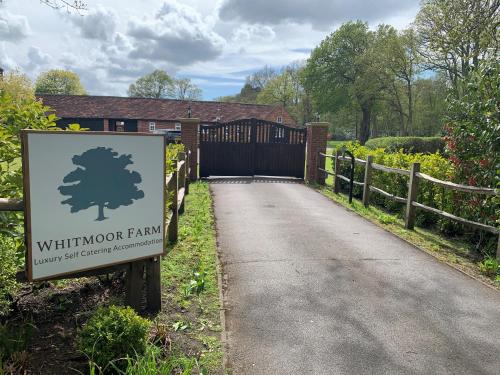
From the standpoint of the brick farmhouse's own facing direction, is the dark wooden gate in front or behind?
in front

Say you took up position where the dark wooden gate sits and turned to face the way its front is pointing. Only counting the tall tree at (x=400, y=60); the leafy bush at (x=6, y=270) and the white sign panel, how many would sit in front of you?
2

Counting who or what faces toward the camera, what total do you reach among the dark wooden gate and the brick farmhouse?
2

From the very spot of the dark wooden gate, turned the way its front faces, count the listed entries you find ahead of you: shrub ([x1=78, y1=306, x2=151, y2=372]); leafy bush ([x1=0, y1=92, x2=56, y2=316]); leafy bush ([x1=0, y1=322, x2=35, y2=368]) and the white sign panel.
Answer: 4

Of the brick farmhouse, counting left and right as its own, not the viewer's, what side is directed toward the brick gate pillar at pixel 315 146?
front

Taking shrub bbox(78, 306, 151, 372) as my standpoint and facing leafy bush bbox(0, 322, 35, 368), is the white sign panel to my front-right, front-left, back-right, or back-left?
front-right

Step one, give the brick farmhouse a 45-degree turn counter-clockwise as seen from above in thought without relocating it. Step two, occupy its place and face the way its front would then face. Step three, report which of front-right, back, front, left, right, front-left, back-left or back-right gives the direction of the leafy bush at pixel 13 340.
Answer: front-right

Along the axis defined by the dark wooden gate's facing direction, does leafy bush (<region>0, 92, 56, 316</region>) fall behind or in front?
in front

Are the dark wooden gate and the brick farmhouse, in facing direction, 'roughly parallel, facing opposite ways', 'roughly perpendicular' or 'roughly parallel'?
roughly parallel

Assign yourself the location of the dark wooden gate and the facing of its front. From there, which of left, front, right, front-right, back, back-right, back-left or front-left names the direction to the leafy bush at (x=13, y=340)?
front

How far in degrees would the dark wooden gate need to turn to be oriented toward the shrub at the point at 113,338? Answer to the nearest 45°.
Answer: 0° — it already faces it

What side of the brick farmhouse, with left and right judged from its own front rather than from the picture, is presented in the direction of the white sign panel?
front

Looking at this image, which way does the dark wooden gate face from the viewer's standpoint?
toward the camera

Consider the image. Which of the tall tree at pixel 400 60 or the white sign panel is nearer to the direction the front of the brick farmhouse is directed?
the white sign panel

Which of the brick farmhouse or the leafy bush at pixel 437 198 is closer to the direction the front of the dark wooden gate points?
the leafy bush

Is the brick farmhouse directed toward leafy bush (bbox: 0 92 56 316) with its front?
yes

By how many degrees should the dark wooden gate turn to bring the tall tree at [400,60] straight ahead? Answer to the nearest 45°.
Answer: approximately 135° to its left

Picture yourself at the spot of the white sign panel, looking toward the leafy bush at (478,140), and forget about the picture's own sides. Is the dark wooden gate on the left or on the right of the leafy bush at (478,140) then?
left
